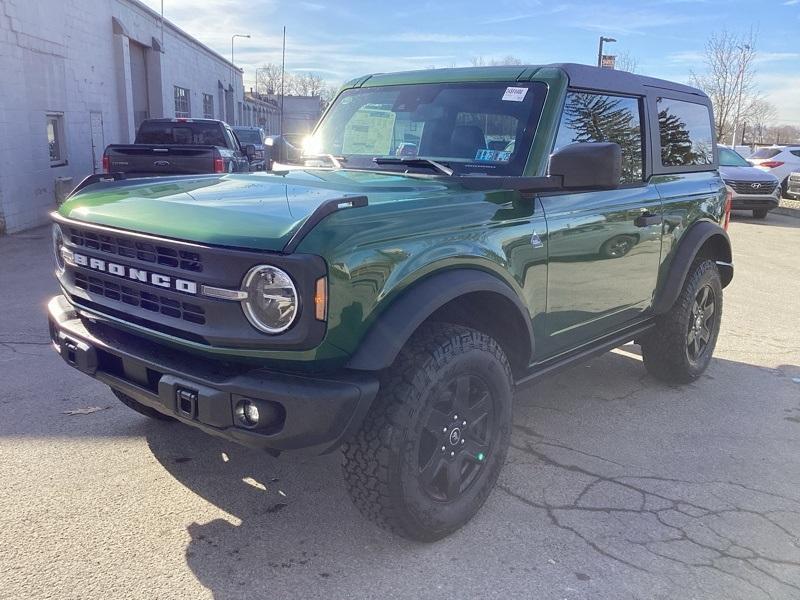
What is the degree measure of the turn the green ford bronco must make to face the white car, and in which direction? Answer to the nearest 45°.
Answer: approximately 180°

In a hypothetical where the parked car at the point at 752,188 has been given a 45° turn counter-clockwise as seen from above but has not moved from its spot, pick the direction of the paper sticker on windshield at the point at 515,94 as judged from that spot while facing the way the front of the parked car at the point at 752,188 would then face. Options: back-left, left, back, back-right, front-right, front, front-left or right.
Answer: right

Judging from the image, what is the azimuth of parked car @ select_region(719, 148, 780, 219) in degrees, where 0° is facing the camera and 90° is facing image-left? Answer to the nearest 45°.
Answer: approximately 315°

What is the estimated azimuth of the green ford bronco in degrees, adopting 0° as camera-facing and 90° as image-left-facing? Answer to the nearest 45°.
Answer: approximately 45°

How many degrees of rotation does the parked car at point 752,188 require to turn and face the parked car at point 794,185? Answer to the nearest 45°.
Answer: approximately 135° to its left

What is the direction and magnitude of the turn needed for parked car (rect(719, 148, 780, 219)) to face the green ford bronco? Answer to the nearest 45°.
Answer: approximately 45° to its right

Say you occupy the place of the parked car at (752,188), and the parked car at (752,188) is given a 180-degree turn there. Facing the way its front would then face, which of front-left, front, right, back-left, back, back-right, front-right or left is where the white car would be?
front-right

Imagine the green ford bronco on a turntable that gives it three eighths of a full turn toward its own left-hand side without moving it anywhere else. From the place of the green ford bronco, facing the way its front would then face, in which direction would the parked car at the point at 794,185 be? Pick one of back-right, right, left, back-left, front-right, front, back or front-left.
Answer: front-left

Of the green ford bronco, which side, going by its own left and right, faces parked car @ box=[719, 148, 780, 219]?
back

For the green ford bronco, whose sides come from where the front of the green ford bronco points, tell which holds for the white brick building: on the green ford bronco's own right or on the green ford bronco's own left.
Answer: on the green ford bronco's own right

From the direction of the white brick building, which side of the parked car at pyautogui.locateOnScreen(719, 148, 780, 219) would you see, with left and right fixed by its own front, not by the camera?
right
